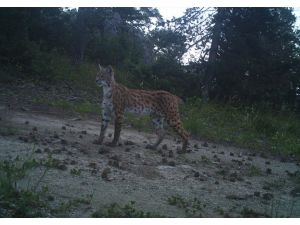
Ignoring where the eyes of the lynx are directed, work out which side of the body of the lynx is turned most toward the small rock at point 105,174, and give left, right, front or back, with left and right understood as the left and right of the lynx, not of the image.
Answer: left

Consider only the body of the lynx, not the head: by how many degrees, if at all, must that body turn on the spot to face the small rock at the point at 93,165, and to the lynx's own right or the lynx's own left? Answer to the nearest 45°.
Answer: approximately 90° to the lynx's own left

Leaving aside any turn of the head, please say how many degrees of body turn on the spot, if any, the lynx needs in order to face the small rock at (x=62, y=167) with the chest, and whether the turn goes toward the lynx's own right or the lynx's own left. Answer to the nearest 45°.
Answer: approximately 90° to the lynx's own left

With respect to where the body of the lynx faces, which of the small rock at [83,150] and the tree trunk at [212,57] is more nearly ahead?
the small rock

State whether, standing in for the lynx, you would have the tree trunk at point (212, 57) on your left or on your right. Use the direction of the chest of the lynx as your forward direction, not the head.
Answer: on your right

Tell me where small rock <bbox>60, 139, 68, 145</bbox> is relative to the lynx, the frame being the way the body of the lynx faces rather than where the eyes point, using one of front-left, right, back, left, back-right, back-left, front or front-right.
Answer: front-left

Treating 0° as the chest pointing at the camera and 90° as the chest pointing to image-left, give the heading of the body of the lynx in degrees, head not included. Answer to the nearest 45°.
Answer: approximately 90°

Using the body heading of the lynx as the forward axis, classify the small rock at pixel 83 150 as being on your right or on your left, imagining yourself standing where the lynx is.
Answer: on your left

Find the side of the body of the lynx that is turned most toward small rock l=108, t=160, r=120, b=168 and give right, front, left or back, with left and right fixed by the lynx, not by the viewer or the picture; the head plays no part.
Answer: left

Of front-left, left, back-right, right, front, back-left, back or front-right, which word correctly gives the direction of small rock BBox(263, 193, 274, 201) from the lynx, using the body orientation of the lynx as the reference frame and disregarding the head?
back-left
